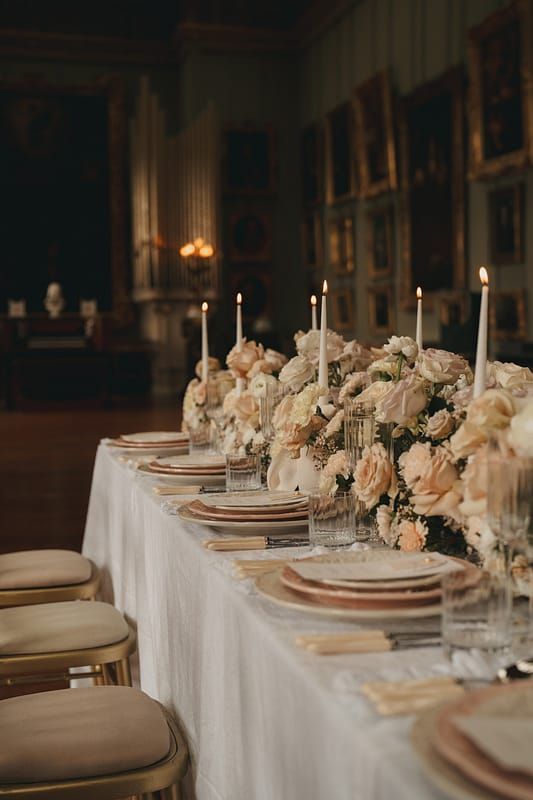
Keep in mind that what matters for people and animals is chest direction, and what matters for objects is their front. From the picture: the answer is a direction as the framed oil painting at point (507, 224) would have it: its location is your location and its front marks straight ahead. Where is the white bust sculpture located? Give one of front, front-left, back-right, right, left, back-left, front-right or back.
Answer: right

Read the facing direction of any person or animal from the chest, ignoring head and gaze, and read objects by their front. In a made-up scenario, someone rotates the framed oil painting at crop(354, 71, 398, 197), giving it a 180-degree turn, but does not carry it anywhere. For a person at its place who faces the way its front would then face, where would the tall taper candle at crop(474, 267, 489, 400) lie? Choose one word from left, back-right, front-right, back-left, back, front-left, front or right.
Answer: back-right

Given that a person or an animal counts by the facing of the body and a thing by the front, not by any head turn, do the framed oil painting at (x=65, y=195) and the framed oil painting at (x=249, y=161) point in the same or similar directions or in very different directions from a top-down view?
same or similar directions

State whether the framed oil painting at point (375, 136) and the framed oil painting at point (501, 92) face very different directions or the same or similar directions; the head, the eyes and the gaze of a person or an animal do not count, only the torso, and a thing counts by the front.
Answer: same or similar directions

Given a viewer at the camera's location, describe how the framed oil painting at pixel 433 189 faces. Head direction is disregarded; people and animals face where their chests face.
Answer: facing the viewer and to the left of the viewer

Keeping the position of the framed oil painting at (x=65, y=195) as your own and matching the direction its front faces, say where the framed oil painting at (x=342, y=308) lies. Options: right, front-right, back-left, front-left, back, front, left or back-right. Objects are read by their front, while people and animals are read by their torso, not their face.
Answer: front-left

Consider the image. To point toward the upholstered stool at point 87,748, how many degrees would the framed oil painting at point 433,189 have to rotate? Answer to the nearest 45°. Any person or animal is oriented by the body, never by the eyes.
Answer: approximately 45° to its left

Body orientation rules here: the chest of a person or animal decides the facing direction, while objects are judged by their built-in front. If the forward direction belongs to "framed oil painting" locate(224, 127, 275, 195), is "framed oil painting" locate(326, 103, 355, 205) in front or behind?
in front

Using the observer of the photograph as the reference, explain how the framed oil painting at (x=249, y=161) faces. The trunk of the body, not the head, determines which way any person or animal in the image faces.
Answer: facing the viewer

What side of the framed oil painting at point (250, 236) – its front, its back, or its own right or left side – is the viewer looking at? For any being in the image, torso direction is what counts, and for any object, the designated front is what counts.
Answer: front

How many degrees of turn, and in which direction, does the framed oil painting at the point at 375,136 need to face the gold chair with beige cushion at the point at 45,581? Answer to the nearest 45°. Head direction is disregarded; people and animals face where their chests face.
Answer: approximately 45° to its left

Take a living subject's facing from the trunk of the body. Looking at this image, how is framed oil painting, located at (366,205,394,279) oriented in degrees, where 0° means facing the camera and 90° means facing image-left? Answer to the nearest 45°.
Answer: approximately 45°

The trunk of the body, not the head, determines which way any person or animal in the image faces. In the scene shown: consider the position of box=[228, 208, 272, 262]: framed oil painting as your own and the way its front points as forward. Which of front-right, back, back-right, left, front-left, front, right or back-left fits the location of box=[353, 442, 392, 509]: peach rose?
front

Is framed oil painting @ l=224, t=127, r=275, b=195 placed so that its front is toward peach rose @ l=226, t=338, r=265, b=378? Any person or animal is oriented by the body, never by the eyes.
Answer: yes

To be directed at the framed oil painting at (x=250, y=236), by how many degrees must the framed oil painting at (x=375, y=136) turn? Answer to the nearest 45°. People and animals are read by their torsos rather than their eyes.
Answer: approximately 90° to its right

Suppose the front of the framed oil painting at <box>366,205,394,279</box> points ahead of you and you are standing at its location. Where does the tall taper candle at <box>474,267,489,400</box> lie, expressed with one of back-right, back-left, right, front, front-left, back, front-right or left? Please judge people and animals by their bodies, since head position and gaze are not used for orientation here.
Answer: front-left

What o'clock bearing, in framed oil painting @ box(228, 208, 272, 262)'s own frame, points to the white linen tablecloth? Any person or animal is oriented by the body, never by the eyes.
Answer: The white linen tablecloth is roughly at 12 o'clock from the framed oil painting.
